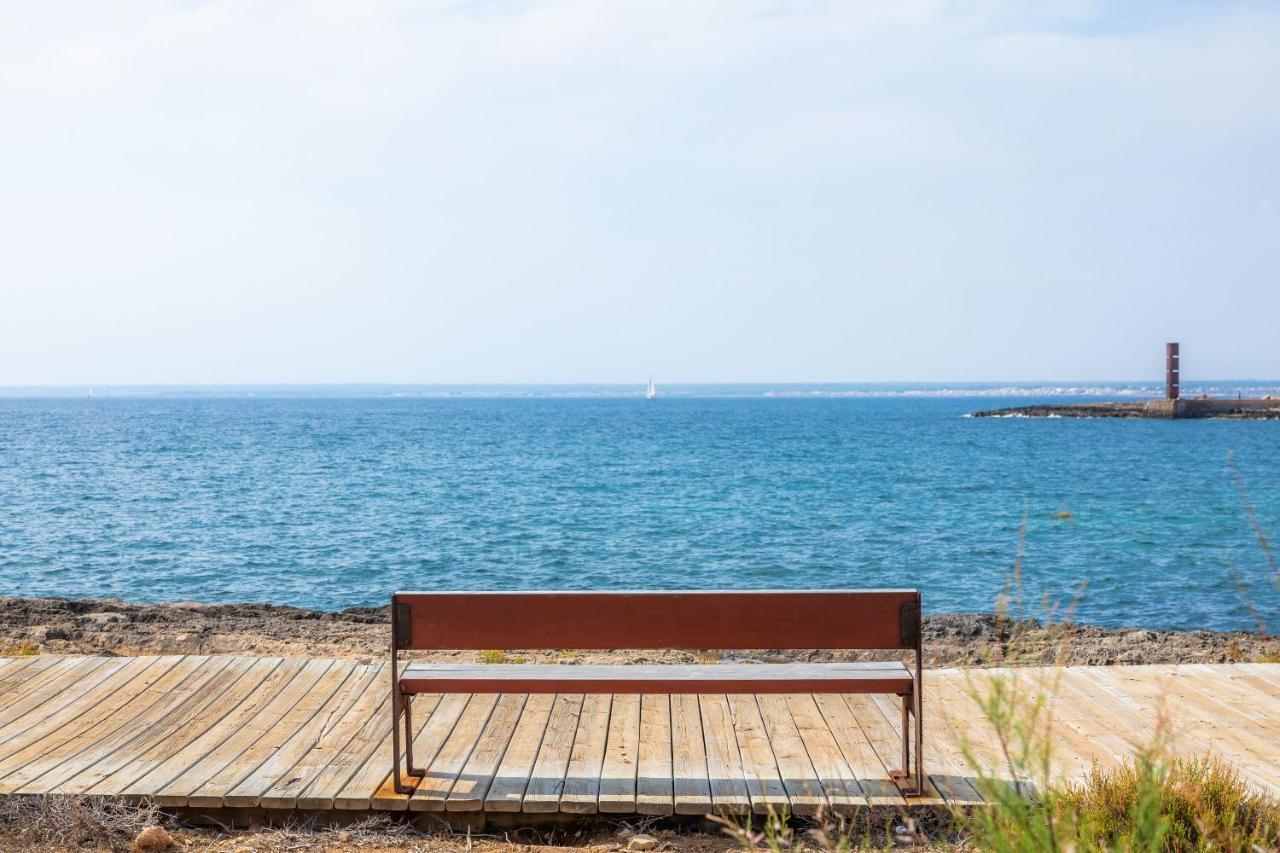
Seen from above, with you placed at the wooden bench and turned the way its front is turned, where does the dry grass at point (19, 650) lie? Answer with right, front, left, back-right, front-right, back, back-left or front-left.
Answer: front-left

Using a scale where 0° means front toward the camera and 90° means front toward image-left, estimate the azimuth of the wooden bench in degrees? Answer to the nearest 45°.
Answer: approximately 180°

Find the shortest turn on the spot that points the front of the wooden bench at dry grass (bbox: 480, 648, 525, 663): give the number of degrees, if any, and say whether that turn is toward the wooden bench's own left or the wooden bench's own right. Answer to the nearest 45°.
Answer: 0° — it already faces it

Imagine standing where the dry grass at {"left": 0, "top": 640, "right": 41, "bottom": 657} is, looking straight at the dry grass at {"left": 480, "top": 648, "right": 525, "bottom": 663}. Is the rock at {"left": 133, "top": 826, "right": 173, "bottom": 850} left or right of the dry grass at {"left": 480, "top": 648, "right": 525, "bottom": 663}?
right

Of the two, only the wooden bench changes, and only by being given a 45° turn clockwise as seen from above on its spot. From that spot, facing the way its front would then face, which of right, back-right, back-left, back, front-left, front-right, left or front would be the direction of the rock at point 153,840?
back-left

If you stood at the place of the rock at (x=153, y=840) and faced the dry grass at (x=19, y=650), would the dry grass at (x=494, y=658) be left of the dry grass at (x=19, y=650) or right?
right
